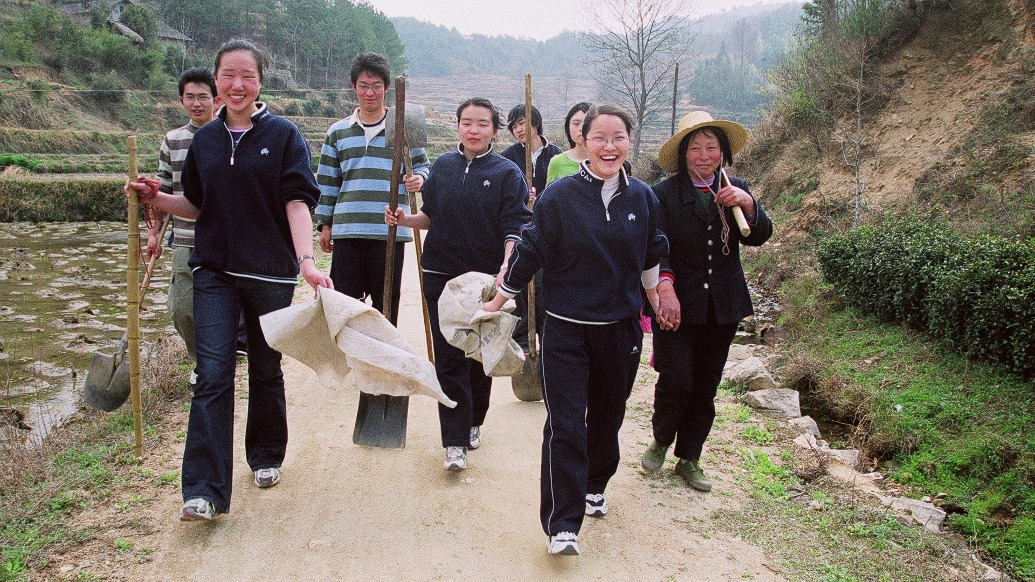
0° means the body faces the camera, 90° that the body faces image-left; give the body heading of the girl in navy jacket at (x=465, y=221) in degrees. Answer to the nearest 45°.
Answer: approximately 0°

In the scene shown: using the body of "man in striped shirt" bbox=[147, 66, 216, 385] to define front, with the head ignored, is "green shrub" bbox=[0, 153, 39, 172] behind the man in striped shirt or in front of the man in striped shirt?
behind

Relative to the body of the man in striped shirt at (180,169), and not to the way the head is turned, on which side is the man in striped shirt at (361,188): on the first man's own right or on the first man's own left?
on the first man's own left

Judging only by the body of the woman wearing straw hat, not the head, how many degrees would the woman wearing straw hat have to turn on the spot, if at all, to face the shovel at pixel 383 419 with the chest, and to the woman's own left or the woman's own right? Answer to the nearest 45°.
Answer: approximately 90° to the woman's own right

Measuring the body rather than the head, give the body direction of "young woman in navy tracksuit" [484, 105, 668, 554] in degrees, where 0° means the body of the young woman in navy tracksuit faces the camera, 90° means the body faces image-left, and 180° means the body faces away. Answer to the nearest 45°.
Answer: approximately 0°

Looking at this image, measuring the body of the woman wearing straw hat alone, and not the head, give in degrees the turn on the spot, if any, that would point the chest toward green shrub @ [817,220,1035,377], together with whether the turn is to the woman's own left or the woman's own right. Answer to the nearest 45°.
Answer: approximately 135° to the woman's own left

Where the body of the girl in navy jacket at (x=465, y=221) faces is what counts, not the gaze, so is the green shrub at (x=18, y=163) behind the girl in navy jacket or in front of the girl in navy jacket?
behind

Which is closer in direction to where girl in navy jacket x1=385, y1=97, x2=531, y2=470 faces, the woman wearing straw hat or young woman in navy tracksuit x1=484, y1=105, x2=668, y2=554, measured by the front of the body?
the young woman in navy tracksuit
